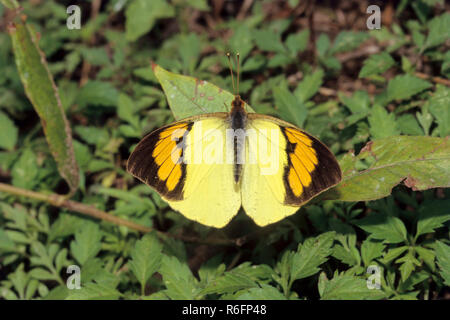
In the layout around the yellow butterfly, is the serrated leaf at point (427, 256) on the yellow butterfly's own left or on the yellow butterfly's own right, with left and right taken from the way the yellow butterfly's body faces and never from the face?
on the yellow butterfly's own right

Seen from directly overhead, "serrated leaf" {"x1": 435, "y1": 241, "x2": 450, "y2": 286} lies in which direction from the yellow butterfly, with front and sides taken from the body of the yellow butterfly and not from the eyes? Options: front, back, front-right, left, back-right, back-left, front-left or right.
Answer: right

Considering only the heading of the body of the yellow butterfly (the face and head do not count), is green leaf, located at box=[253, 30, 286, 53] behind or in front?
in front

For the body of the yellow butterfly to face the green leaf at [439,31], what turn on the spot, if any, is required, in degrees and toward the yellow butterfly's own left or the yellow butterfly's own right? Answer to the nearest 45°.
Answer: approximately 45° to the yellow butterfly's own right

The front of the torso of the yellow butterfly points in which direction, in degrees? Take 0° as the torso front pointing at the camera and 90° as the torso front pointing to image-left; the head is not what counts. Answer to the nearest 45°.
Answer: approximately 180°

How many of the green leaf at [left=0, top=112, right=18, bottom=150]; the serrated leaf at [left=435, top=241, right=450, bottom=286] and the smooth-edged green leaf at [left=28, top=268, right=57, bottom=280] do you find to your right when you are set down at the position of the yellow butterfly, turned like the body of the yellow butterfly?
1

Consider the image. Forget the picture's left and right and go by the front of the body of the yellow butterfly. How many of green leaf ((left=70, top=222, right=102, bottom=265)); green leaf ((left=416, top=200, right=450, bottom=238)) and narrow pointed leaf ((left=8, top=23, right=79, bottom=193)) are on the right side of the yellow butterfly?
1

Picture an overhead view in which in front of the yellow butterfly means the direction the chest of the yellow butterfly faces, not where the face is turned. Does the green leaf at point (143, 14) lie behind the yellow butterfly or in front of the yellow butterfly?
in front

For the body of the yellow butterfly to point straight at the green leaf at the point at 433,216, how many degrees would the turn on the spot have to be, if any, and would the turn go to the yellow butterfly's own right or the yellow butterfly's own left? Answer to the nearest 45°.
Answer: approximately 90° to the yellow butterfly's own right

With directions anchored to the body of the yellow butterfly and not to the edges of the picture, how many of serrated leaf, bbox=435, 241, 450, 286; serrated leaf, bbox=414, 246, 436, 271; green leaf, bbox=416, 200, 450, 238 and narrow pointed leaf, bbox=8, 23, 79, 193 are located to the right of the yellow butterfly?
3

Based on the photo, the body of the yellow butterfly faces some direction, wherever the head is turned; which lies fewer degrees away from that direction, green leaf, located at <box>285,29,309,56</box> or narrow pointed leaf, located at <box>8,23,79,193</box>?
the green leaf

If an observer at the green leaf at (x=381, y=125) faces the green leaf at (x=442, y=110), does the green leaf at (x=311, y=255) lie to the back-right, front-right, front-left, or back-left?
back-right

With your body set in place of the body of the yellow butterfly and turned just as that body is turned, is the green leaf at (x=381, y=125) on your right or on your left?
on your right
